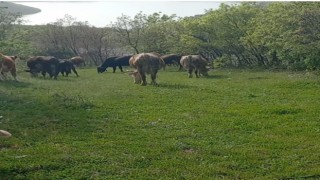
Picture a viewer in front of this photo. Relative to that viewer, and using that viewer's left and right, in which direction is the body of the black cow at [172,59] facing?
facing to the left of the viewer

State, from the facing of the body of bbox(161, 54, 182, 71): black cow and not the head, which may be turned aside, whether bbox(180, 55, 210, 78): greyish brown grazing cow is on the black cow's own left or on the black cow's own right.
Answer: on the black cow's own left

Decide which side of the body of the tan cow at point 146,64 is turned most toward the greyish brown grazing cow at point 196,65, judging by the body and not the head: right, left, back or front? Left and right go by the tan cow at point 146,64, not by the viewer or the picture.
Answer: right

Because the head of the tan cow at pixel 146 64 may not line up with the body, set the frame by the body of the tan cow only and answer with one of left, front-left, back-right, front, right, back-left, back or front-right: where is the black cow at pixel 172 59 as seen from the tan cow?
front-right

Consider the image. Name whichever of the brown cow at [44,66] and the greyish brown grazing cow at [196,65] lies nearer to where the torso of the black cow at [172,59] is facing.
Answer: the brown cow
